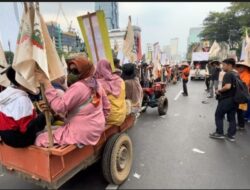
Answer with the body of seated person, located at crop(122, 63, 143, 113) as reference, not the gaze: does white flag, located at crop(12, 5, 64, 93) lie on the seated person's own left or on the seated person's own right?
on the seated person's own left

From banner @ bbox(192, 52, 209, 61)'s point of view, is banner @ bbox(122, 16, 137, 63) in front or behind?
in front

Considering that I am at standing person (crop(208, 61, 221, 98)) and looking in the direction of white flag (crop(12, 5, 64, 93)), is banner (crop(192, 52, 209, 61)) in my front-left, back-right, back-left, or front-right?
back-right

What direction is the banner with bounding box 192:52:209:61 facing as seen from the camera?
toward the camera

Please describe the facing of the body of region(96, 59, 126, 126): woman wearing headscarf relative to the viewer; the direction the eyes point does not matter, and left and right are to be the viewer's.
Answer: facing away from the viewer and to the left of the viewer

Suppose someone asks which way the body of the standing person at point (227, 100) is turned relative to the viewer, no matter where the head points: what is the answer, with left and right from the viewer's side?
facing to the left of the viewer

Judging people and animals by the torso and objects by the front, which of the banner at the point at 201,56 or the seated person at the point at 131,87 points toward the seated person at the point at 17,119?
the banner

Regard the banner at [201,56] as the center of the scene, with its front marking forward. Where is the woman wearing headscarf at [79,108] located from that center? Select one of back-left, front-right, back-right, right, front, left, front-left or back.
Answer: front

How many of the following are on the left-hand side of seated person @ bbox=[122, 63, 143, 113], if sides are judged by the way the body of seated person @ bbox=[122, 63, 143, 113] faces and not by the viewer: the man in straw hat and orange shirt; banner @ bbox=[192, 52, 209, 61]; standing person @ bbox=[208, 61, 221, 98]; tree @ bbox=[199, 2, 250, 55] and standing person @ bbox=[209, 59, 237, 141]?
0

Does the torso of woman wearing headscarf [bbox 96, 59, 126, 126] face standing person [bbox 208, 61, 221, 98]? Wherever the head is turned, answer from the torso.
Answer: no
